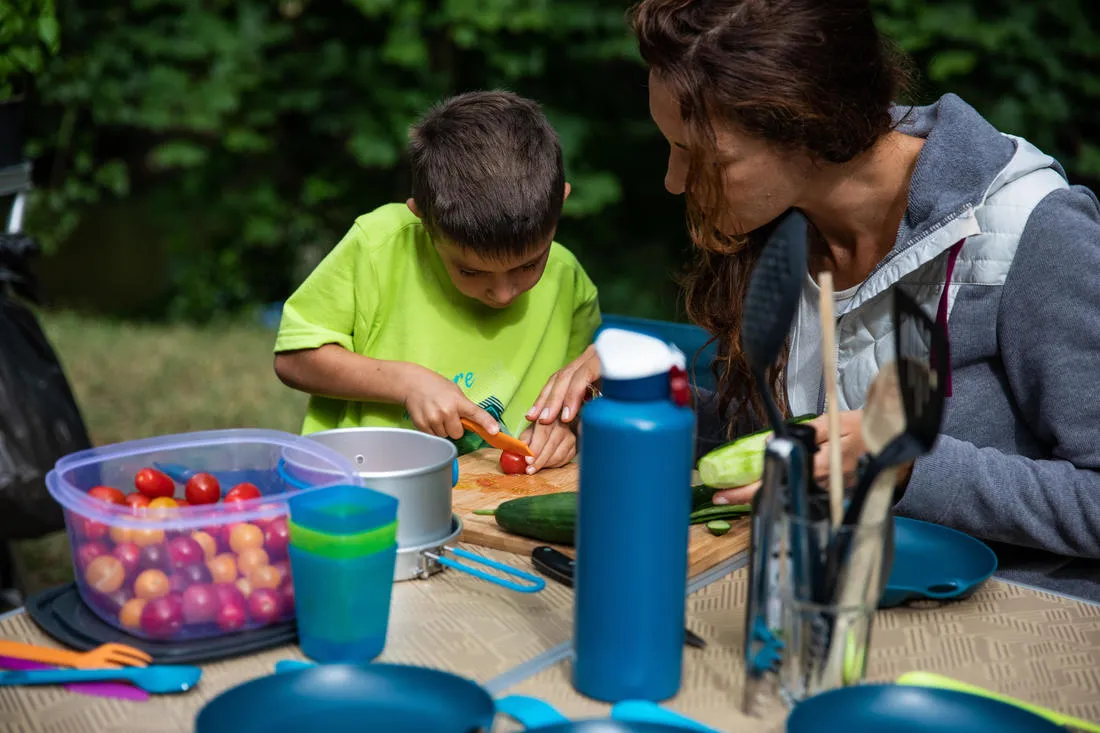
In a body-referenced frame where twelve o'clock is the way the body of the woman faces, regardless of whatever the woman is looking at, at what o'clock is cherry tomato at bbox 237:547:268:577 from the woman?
The cherry tomato is roughly at 12 o'clock from the woman.

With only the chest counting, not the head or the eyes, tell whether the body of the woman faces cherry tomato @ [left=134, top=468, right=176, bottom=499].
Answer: yes

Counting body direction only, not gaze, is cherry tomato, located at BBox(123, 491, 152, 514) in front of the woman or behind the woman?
in front

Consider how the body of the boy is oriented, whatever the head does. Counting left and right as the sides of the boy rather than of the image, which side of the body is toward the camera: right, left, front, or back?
front

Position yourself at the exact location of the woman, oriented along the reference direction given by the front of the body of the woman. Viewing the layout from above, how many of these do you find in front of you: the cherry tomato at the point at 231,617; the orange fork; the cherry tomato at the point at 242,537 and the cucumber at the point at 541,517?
4

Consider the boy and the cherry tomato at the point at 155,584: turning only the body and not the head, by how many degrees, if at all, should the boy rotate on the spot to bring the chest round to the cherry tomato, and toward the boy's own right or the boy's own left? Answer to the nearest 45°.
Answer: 0° — they already face it

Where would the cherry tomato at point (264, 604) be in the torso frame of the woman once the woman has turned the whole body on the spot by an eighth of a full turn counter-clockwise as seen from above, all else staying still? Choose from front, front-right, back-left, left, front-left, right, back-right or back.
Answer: front-right

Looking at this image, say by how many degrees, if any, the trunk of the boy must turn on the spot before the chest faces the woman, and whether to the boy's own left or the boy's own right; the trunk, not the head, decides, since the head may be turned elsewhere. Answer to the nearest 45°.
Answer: approximately 45° to the boy's own left

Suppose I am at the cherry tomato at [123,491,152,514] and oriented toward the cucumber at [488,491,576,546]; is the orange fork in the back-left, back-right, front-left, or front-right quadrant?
back-right

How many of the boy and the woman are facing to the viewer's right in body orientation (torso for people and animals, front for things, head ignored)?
0

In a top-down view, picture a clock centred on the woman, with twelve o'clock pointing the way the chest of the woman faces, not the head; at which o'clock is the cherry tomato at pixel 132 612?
The cherry tomato is roughly at 12 o'clock from the woman.

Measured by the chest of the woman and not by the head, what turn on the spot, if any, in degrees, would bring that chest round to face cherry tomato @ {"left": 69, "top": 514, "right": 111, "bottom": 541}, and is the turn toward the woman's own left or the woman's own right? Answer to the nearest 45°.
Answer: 0° — they already face it

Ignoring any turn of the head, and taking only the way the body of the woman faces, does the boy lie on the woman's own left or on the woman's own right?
on the woman's own right

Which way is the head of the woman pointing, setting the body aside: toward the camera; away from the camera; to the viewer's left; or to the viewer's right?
to the viewer's left

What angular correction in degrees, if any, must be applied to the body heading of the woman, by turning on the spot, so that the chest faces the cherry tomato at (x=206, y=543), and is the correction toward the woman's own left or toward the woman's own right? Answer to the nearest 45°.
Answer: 0° — they already face it

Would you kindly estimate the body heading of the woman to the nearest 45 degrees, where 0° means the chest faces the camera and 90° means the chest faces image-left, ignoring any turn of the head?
approximately 45°
